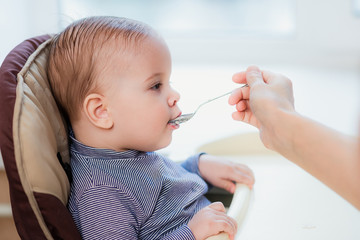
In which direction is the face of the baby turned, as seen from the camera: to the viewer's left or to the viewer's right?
to the viewer's right

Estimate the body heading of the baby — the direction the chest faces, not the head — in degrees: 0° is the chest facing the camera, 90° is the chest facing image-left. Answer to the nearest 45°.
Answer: approximately 270°
